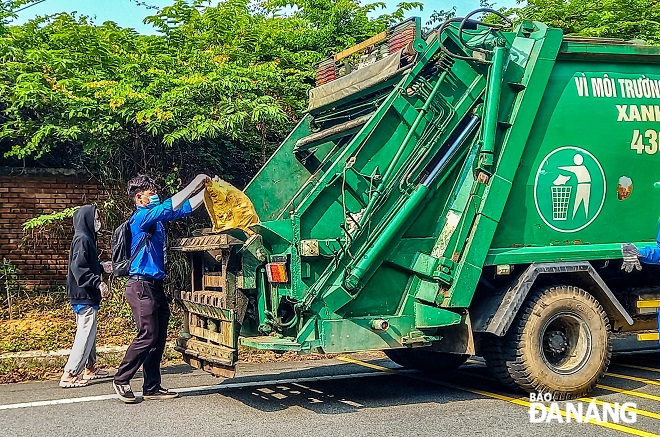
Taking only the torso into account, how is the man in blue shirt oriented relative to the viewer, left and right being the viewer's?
facing to the right of the viewer

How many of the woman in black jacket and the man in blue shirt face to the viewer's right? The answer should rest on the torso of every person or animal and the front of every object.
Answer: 2

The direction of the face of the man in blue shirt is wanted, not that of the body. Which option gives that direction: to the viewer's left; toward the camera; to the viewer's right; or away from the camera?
to the viewer's right

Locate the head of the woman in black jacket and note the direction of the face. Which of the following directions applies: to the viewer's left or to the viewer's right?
to the viewer's right

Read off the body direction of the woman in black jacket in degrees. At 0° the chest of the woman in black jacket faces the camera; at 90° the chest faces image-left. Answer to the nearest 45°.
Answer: approximately 270°

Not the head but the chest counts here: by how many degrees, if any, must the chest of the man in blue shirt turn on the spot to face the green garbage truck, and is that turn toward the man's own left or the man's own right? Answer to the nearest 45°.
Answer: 0° — they already face it

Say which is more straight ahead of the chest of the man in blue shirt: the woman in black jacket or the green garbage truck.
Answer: the green garbage truck

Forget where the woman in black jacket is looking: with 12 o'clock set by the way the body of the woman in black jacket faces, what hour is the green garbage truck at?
The green garbage truck is roughly at 1 o'clock from the woman in black jacket.

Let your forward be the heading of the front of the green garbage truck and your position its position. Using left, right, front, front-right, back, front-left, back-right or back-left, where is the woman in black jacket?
back-left

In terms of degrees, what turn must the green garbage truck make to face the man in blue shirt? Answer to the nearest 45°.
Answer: approximately 135° to its left

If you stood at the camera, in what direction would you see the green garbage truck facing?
facing away from the viewer and to the right of the viewer
